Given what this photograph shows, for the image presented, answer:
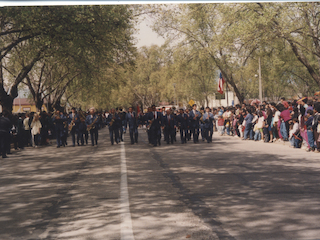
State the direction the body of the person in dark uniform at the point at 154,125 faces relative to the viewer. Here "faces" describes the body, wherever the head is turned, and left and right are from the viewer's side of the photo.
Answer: facing the viewer

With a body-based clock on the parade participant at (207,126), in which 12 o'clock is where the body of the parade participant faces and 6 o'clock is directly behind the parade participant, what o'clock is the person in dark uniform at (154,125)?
The person in dark uniform is roughly at 2 o'clock from the parade participant.

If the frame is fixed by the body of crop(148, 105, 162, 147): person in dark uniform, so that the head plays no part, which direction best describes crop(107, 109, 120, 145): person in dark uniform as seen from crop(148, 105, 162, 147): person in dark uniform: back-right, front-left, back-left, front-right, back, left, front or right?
back-right

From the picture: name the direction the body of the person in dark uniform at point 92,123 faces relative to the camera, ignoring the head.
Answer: toward the camera

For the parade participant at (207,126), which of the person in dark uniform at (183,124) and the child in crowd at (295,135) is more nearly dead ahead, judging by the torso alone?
the child in crowd

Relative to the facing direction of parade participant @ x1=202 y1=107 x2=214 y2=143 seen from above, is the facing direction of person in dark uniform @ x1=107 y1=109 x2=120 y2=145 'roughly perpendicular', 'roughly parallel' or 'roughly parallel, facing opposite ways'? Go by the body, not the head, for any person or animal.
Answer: roughly parallel

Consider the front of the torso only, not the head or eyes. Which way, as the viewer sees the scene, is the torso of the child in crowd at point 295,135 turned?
to the viewer's left

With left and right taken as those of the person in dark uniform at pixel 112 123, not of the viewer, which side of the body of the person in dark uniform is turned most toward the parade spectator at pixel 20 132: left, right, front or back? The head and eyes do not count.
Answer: right

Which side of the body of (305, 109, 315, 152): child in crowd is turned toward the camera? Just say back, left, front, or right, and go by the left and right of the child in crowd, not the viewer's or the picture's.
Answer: left

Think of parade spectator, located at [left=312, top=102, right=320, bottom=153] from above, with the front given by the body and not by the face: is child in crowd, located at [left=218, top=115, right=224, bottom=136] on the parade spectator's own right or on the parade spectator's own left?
on the parade spectator's own right

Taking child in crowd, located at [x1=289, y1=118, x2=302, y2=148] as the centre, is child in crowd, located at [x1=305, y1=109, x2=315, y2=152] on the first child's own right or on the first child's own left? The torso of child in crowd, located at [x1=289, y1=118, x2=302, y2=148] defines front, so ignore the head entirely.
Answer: on the first child's own left

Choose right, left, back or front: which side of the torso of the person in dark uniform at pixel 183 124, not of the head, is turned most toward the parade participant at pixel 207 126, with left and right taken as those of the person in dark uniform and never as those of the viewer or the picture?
left

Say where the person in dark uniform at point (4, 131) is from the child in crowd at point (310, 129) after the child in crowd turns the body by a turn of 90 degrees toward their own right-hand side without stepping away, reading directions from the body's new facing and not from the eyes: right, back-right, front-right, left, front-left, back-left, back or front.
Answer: left

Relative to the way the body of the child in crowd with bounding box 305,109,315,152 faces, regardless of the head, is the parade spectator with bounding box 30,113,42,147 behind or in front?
in front
